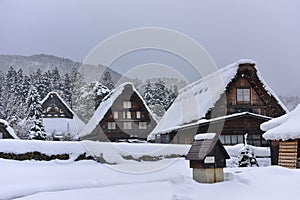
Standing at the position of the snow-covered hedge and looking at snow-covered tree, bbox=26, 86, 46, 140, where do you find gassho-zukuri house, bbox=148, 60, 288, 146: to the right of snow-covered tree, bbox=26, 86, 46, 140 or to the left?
right

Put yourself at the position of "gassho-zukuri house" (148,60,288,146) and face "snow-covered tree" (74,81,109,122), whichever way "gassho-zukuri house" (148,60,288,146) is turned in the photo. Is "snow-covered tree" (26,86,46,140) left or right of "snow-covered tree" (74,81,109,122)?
left

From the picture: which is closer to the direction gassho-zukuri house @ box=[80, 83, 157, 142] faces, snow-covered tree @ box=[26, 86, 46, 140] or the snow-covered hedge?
the snow-covered hedge

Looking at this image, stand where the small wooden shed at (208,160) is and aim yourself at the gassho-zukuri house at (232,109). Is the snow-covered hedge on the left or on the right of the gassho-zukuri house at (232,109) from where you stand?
left

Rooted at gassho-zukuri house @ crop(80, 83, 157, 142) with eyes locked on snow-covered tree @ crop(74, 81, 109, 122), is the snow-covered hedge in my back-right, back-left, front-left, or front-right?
back-left

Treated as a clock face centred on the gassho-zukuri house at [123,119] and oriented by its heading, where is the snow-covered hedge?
The snow-covered hedge is roughly at 12 o'clock from the gassho-zukuri house.

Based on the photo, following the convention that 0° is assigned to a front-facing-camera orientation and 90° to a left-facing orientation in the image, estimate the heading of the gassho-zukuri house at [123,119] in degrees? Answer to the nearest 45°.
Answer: approximately 0°

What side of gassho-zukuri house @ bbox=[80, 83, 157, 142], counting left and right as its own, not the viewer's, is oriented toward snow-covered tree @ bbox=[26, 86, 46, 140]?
right

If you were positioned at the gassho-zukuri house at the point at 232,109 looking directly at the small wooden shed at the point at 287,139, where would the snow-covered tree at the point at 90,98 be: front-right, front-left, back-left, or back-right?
back-right

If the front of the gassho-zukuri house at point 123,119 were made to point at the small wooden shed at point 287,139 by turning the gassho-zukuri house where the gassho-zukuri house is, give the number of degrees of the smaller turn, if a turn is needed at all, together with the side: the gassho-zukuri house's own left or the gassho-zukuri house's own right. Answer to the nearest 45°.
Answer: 0° — it already faces it
